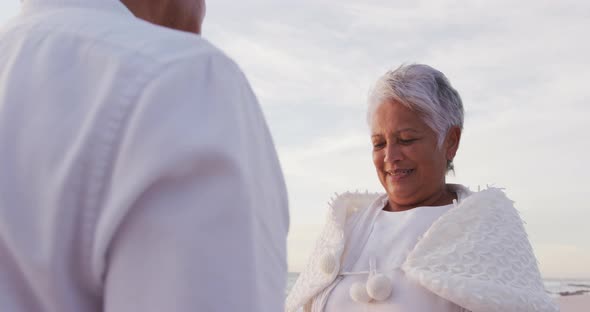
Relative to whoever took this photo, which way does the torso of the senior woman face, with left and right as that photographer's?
facing the viewer and to the left of the viewer

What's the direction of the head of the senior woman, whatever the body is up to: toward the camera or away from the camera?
toward the camera
